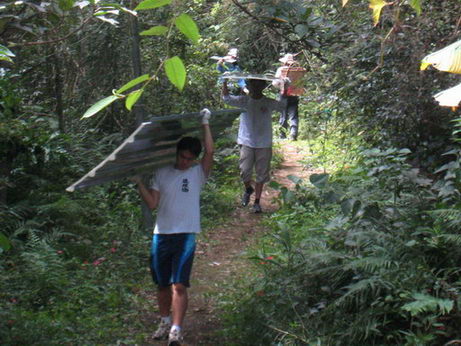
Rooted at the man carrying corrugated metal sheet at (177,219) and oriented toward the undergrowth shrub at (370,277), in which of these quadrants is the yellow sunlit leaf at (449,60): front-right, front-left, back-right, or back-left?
front-right

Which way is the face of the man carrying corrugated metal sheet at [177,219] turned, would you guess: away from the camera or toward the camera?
toward the camera

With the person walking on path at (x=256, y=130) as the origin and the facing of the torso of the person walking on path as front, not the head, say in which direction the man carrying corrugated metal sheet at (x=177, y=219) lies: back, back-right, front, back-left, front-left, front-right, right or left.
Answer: front

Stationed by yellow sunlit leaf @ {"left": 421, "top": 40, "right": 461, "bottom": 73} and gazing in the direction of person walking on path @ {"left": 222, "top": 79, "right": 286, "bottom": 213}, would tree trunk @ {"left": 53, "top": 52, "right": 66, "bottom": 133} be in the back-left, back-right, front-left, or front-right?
front-left

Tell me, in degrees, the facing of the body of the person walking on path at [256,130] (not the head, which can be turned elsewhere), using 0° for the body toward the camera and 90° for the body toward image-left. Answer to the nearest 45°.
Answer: approximately 0°

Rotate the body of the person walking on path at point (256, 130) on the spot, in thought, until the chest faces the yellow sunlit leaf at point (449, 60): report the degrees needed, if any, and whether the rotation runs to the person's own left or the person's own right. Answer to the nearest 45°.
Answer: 0° — they already face it

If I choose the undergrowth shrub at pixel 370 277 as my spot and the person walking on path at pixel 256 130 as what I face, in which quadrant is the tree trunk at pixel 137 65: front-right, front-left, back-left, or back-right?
front-left

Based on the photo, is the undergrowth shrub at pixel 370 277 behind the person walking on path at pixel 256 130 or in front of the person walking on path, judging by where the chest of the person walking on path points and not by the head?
in front

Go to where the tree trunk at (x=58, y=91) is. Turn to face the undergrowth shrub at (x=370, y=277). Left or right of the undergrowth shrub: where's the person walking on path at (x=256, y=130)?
left

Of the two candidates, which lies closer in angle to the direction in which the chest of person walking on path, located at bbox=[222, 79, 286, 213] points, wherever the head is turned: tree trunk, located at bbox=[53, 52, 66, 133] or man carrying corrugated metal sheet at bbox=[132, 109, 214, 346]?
the man carrying corrugated metal sheet

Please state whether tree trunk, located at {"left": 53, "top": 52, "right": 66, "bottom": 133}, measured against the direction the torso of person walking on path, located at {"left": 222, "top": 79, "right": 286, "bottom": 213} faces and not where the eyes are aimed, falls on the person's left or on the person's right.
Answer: on the person's right
